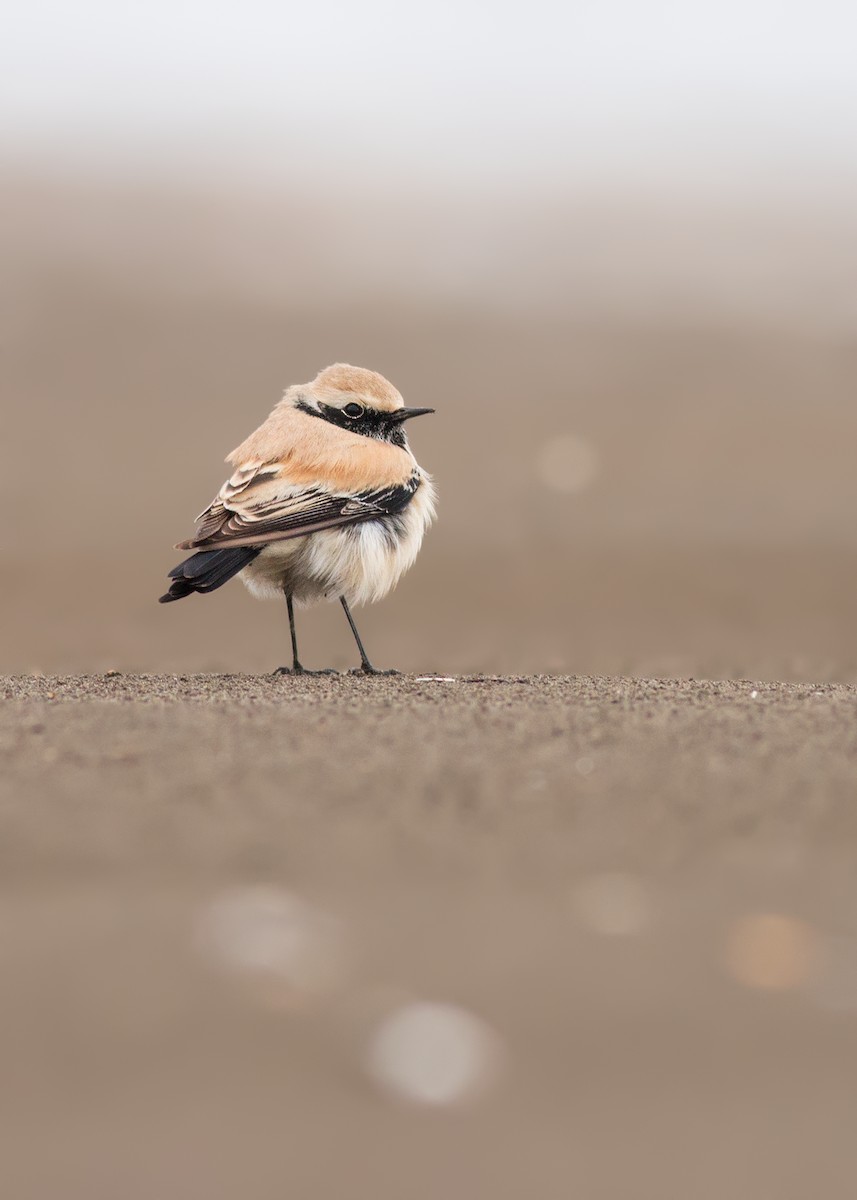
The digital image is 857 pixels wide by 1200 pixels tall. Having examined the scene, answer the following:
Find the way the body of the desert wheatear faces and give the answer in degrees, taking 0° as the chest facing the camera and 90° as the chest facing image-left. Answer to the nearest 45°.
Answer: approximately 270°
